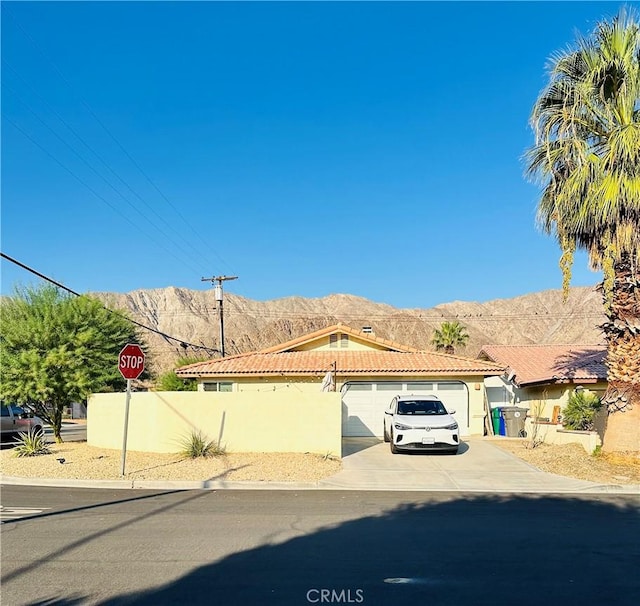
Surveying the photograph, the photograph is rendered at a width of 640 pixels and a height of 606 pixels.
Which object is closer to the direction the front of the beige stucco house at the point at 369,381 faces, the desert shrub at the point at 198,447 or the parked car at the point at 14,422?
the desert shrub

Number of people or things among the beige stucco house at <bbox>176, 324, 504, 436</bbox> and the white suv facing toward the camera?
2

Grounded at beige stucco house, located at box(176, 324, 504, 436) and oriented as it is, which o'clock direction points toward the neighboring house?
The neighboring house is roughly at 8 o'clock from the beige stucco house.

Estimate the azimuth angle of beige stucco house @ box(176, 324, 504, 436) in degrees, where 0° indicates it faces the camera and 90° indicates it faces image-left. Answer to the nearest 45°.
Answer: approximately 0°

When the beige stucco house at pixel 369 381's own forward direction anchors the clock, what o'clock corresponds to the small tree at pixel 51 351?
The small tree is roughly at 2 o'clock from the beige stucco house.

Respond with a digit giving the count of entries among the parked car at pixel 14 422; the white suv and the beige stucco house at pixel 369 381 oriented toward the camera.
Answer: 2

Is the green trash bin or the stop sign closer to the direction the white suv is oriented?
the stop sign

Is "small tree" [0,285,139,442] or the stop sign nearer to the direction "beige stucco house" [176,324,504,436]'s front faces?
the stop sign
